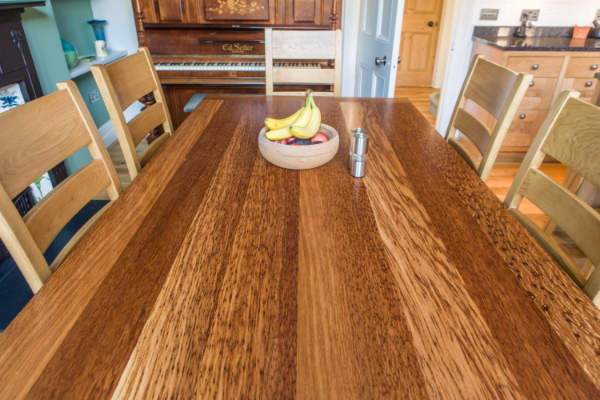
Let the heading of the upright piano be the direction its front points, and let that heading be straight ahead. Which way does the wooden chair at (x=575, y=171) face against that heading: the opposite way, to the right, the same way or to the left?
to the right

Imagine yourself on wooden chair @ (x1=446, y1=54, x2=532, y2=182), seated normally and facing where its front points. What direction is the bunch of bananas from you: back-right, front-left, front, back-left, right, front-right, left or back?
front

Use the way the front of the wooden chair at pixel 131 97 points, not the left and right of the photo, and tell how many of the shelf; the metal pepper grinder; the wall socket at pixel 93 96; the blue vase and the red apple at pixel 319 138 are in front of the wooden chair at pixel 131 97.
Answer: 2

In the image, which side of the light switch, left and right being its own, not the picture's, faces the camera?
front

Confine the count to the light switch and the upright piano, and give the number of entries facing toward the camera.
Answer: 2

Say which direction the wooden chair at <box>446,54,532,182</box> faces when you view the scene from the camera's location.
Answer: facing the viewer and to the left of the viewer

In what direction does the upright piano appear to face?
toward the camera

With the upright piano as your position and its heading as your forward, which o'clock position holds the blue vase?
The blue vase is roughly at 4 o'clock from the upright piano.

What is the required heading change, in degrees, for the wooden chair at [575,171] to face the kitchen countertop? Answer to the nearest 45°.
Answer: approximately 135° to its right

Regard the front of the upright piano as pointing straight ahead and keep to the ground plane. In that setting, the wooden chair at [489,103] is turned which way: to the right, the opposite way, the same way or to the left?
to the right

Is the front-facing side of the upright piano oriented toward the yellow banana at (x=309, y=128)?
yes

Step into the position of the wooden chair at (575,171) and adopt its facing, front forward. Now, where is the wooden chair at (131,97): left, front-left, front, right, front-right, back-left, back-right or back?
front-right

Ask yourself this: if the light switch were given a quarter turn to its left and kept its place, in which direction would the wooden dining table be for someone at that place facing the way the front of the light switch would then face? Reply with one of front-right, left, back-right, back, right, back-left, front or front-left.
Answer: right

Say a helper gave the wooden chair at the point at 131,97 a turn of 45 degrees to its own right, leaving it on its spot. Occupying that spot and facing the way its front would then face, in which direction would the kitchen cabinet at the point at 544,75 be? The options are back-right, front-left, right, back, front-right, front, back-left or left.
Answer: left

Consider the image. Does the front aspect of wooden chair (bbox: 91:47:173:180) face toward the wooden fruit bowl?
yes

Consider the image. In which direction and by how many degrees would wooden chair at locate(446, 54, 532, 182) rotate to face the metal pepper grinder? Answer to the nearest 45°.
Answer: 0° — it already faces it

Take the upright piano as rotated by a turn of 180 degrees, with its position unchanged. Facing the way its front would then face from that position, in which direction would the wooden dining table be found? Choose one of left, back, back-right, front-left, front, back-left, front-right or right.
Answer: back

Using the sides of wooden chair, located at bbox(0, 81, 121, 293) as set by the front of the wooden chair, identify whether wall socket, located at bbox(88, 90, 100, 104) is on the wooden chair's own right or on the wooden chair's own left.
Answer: on the wooden chair's own left

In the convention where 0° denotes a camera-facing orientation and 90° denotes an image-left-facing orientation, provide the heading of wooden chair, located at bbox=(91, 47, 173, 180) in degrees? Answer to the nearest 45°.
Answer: approximately 315°
